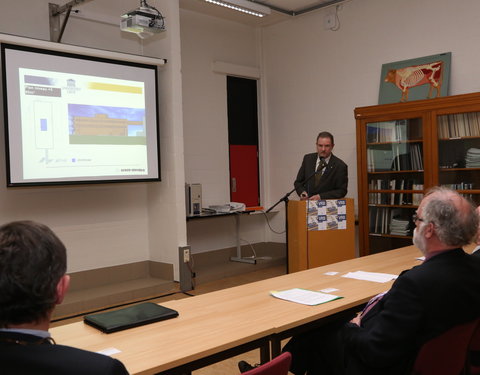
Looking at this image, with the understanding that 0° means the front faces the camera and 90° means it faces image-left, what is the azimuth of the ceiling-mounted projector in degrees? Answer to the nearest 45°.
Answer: approximately 135°

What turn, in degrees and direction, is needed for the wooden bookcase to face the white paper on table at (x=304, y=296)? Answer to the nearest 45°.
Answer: approximately 45° to its left

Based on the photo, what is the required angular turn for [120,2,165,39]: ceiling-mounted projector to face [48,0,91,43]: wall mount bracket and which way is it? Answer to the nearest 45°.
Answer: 0° — it already faces it

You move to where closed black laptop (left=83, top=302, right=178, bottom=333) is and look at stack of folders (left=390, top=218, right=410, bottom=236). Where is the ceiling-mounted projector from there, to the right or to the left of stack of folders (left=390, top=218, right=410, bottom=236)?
left

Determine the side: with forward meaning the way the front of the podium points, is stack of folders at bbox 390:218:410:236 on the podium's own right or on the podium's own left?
on the podium's own left

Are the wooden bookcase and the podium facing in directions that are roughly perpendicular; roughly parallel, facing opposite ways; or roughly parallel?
roughly perpendicular

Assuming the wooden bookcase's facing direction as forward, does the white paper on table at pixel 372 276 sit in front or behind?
in front

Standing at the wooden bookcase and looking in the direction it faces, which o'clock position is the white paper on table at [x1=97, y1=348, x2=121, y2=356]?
The white paper on table is roughly at 11 o'clock from the wooden bookcase.
